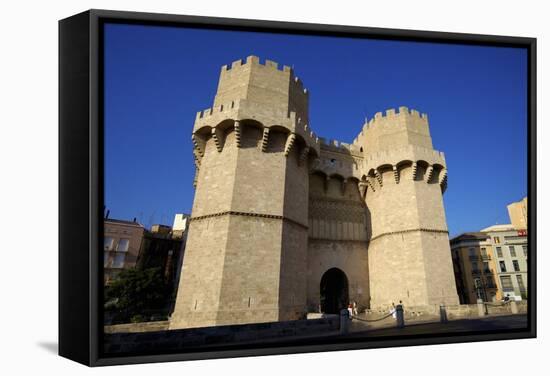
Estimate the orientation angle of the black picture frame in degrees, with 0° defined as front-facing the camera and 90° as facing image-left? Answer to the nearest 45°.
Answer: approximately 315°
